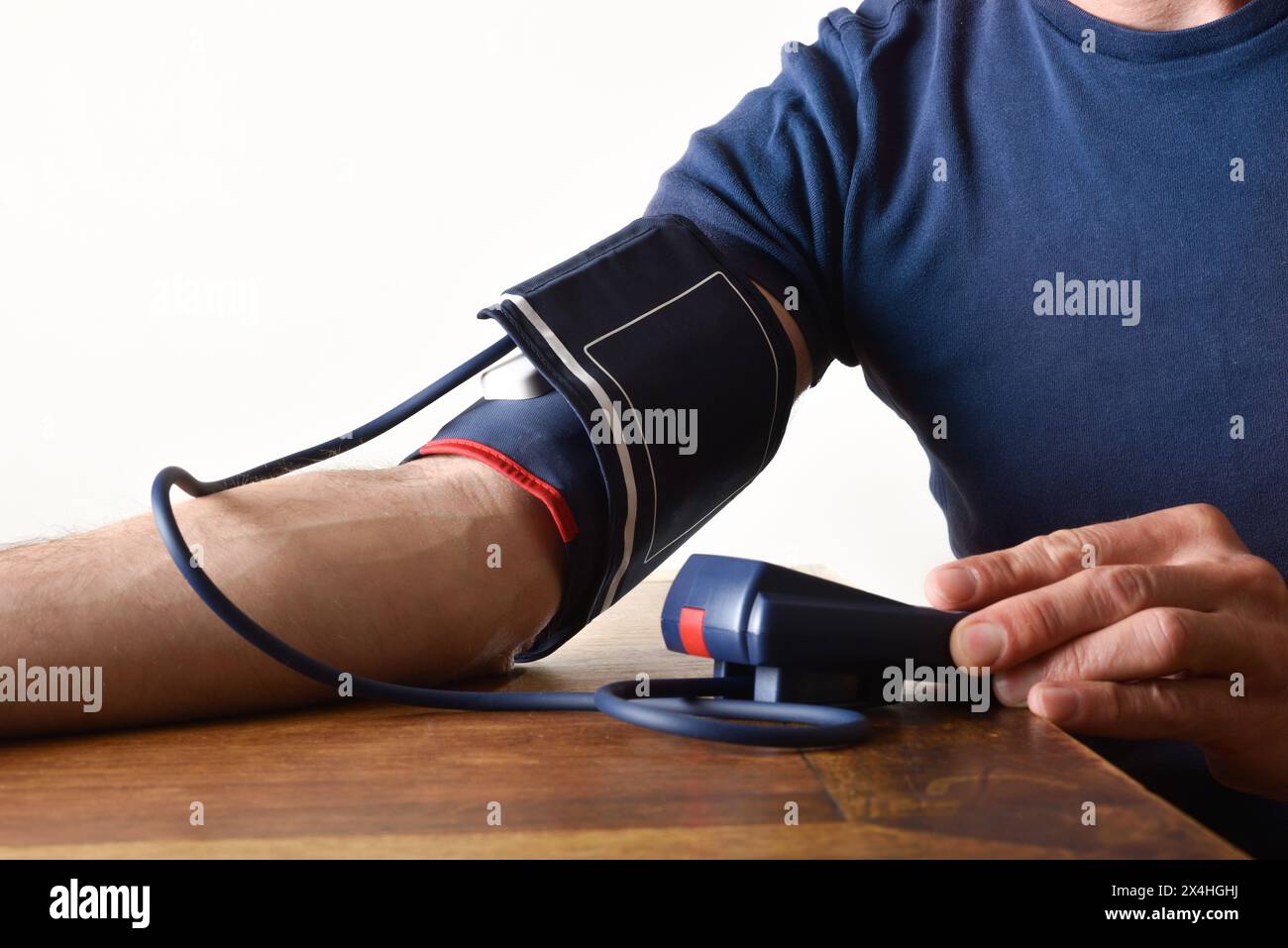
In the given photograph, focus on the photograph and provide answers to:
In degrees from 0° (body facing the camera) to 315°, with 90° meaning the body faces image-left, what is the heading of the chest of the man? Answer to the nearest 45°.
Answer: approximately 0°
